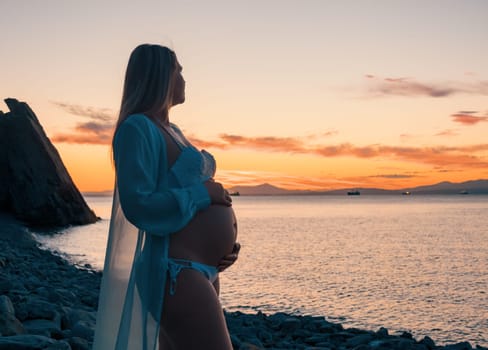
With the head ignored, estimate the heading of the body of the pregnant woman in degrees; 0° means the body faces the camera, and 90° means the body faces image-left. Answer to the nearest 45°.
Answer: approximately 270°

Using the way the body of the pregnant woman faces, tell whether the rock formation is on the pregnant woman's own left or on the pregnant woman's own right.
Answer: on the pregnant woman's own left

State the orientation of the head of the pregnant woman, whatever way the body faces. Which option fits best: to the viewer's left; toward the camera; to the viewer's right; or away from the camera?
to the viewer's right
